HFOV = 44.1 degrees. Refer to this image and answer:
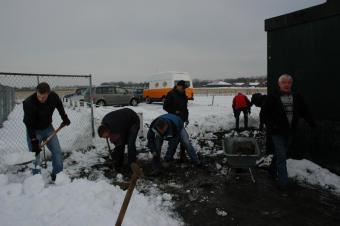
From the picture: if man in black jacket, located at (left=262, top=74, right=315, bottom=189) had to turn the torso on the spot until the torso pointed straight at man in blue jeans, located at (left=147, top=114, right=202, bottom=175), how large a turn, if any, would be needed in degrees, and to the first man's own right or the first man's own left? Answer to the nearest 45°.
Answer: approximately 90° to the first man's own right

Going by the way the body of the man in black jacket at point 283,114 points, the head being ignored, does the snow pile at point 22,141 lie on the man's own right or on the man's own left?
on the man's own right

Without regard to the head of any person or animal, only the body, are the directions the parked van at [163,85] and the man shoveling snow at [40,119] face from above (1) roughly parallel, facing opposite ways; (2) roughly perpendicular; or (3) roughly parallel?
roughly perpendicular

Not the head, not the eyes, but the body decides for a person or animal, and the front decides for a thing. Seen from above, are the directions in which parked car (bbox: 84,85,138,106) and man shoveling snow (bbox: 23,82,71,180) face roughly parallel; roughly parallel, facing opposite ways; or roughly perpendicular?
roughly perpendicular

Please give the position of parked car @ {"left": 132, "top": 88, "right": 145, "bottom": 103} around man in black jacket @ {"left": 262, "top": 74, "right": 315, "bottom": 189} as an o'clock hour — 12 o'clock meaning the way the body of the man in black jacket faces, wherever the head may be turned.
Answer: The parked car is roughly at 5 o'clock from the man in black jacket.

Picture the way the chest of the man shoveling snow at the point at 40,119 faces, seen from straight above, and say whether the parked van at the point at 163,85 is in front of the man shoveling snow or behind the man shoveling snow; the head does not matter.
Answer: behind

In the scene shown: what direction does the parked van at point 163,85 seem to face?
to the viewer's left

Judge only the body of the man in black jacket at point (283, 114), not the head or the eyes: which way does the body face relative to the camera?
toward the camera

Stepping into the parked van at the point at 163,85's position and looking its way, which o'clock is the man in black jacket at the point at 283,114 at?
The man in black jacket is roughly at 9 o'clock from the parked van.
